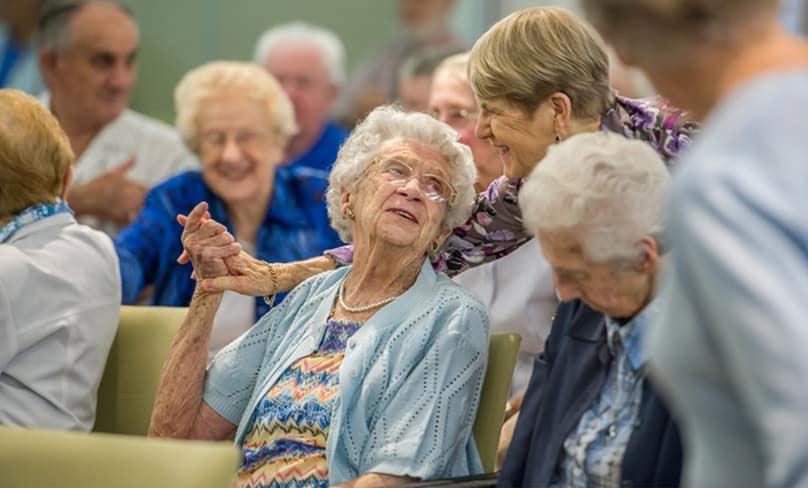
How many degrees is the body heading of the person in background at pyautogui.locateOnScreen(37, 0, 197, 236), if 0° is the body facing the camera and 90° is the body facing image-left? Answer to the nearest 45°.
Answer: approximately 315°

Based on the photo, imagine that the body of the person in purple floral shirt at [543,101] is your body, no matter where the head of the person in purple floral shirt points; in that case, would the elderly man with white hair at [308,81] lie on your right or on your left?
on your right

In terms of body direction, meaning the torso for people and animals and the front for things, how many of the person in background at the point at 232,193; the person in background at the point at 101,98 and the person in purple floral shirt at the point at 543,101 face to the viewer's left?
1

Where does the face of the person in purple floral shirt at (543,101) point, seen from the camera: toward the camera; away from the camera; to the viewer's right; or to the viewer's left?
to the viewer's left

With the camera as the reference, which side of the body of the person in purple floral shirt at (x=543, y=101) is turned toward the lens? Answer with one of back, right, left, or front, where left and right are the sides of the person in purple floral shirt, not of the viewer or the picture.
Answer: left

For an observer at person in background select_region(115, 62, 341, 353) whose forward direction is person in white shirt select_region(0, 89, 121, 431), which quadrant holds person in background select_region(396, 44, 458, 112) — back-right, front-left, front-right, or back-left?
back-left

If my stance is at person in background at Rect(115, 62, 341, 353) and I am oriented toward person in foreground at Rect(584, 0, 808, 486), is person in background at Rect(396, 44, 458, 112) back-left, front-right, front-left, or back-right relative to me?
back-left
